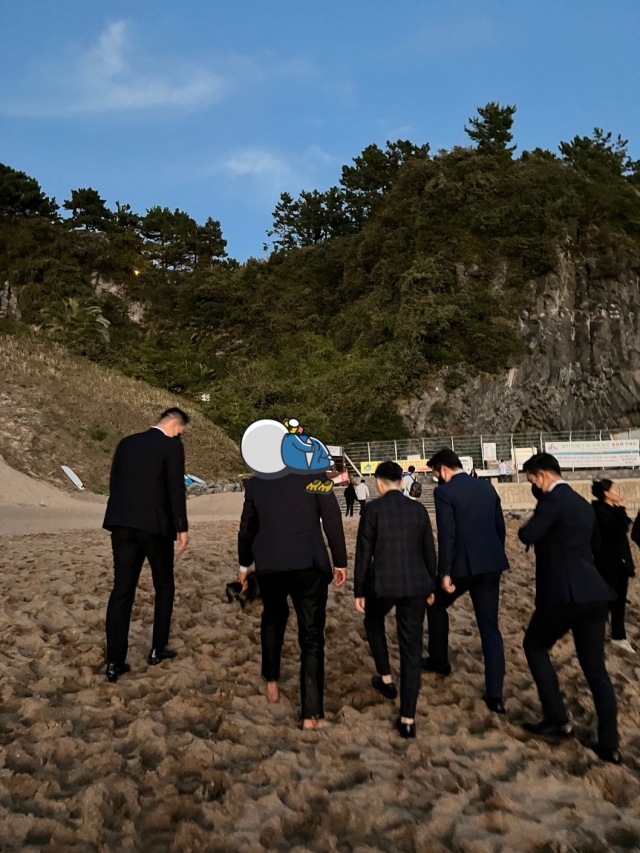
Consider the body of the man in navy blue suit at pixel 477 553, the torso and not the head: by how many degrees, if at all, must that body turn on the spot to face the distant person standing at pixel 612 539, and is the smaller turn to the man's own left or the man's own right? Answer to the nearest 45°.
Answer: approximately 90° to the man's own right

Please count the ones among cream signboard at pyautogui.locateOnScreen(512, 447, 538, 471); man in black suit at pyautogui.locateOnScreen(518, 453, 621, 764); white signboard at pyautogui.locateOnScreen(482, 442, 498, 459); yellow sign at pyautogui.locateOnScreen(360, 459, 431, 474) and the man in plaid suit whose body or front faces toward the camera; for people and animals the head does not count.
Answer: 3

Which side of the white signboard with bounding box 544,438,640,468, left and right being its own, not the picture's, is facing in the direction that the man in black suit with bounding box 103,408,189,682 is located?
front

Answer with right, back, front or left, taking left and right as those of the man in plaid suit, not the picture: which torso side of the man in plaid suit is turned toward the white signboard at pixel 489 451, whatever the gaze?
front

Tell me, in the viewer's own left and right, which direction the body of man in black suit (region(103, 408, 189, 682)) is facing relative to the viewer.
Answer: facing away from the viewer and to the right of the viewer

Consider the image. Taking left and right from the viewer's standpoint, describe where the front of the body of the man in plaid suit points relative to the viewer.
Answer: facing away from the viewer

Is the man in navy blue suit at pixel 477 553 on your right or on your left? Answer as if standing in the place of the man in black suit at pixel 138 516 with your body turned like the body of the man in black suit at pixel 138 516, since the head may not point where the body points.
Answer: on your right

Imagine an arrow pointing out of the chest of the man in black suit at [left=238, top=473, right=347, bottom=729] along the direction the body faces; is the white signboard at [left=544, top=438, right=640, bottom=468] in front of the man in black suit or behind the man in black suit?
in front

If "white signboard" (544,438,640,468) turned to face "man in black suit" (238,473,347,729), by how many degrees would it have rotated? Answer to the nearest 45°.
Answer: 0° — it already faces them

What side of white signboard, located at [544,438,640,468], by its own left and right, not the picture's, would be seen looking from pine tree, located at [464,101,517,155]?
back

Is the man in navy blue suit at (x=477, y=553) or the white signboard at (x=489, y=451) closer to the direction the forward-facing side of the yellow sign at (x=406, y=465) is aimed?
the man in navy blue suit

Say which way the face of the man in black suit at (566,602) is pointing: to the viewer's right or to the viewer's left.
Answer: to the viewer's left

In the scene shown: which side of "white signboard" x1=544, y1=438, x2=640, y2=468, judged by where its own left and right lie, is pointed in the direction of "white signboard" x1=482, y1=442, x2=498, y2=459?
right

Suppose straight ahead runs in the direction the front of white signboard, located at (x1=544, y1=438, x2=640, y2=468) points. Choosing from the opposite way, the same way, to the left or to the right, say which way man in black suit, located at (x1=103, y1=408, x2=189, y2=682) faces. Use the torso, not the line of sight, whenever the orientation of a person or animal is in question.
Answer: the opposite way

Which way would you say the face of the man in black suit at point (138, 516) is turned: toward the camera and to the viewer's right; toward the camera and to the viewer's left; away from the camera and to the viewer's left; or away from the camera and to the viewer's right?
away from the camera and to the viewer's right
